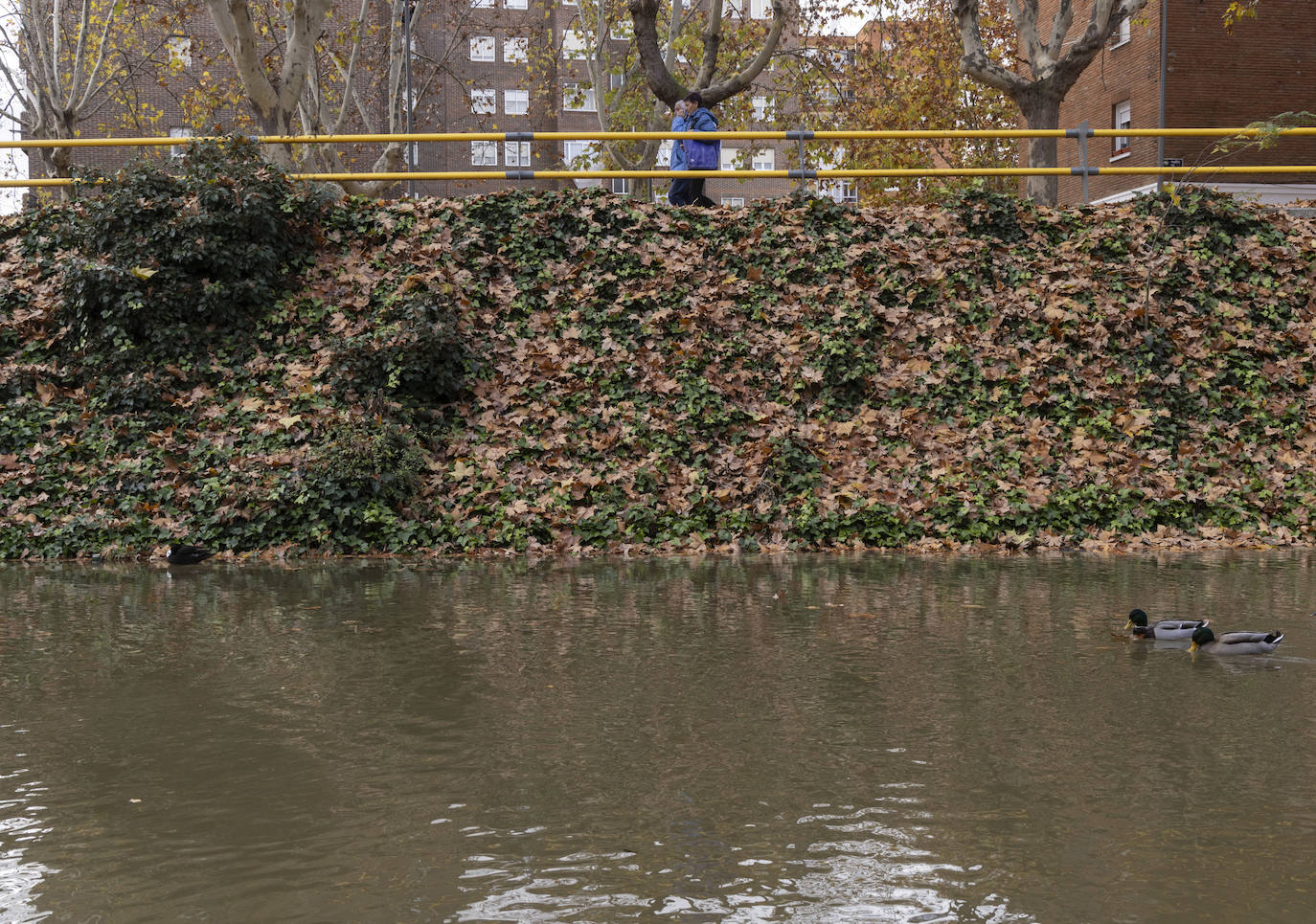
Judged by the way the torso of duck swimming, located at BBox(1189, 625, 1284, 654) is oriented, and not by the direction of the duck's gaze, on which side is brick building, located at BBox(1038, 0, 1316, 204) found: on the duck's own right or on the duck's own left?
on the duck's own right

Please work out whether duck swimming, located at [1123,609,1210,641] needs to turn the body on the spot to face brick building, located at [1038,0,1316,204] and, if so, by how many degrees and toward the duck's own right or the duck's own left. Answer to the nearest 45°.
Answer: approximately 90° to the duck's own right

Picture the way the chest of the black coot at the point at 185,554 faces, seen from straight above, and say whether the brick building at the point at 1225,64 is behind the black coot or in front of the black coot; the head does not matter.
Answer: behind

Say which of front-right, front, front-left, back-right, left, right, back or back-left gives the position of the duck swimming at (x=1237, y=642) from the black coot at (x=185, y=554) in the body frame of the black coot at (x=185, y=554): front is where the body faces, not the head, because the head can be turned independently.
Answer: back-left

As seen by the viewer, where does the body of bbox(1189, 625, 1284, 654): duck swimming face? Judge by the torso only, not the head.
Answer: to the viewer's left

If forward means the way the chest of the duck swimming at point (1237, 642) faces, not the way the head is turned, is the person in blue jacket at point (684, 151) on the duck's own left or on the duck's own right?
on the duck's own right

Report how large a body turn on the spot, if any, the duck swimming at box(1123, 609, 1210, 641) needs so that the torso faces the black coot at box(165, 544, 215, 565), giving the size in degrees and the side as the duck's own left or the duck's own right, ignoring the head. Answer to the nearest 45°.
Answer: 0° — it already faces it

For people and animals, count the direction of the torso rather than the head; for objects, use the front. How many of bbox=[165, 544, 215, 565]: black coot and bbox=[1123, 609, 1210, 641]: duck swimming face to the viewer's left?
2

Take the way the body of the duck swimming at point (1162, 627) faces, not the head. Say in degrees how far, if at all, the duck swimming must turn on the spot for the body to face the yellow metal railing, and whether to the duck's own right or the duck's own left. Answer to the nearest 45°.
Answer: approximately 45° to the duck's own right

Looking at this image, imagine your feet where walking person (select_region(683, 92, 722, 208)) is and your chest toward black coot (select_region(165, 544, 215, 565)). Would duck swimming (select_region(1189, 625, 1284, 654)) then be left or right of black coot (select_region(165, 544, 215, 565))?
left

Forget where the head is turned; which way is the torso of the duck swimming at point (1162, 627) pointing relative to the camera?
to the viewer's left

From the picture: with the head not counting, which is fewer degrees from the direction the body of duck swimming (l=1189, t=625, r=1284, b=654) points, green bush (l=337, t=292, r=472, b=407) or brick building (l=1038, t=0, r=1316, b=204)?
the green bush

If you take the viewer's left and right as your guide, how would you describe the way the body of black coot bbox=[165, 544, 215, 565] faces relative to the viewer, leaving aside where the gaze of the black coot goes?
facing to the left of the viewer
